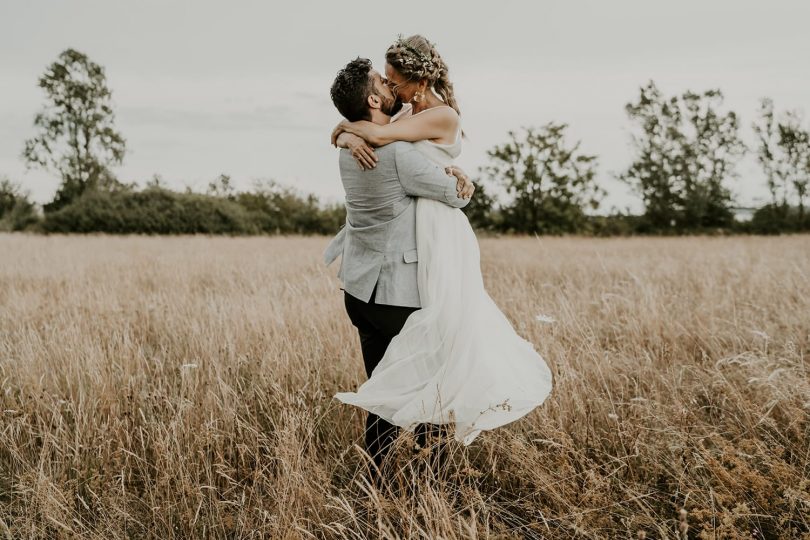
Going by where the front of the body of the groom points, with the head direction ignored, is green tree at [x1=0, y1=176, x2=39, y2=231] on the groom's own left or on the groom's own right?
on the groom's own left

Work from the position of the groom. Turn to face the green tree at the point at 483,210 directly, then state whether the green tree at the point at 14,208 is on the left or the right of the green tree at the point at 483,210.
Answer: left

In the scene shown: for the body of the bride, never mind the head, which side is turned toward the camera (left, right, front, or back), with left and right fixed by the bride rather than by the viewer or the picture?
left

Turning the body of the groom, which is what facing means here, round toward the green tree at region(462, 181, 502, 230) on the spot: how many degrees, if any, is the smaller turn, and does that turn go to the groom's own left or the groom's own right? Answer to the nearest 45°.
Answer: approximately 45° to the groom's own left

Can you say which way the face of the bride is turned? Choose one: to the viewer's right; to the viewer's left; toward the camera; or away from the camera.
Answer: to the viewer's left

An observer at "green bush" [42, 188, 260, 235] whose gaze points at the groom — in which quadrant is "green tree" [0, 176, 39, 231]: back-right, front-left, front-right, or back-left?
back-right

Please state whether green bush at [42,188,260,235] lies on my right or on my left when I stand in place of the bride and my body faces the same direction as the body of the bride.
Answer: on my right

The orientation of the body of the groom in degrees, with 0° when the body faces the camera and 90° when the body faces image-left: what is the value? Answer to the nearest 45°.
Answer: approximately 225°

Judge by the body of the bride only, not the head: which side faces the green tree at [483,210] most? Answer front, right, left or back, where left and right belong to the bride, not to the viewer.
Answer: right
